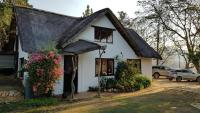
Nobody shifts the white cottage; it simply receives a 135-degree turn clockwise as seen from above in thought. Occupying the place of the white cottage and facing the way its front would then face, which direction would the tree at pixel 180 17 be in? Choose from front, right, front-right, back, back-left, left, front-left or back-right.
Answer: back-right

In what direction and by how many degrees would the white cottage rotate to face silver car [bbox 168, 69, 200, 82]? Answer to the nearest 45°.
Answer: approximately 90° to its left

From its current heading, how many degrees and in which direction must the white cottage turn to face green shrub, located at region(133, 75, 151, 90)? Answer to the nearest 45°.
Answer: approximately 45° to its left

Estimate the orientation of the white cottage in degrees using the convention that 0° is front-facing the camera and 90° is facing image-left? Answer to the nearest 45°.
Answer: approximately 315°

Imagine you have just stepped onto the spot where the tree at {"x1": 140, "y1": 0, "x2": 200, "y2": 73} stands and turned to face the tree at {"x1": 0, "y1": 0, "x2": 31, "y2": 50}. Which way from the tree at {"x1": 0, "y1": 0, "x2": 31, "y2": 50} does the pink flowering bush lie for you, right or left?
left
